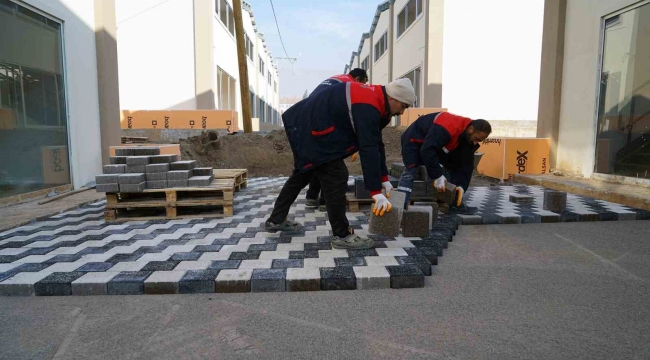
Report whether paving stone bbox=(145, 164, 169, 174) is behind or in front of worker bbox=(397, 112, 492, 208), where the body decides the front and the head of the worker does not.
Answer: behind

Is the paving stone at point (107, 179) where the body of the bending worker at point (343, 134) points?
no

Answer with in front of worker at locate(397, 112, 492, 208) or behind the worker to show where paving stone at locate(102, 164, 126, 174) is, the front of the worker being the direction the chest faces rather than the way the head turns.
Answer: behind

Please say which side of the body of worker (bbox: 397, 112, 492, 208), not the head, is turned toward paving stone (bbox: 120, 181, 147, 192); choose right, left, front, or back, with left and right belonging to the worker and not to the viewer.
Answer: back

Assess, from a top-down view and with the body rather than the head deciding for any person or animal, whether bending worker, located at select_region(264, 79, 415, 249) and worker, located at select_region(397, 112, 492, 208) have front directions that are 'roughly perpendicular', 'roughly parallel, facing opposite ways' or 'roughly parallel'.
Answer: roughly parallel

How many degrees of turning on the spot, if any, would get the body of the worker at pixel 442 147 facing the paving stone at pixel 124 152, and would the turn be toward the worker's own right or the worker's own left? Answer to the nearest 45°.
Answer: approximately 180°

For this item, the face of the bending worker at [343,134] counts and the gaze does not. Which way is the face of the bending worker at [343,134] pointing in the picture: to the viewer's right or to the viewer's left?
to the viewer's right

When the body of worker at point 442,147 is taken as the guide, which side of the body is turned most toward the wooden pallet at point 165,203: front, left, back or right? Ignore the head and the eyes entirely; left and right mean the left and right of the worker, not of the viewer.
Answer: back

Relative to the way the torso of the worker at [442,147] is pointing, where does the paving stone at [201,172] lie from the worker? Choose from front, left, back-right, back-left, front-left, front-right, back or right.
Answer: back

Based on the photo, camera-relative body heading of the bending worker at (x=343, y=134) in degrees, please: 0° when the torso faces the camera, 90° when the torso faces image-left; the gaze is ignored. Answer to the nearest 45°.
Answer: approximately 270°

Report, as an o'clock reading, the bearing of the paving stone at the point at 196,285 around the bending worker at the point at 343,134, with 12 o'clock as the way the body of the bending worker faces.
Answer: The paving stone is roughly at 5 o'clock from the bending worker.

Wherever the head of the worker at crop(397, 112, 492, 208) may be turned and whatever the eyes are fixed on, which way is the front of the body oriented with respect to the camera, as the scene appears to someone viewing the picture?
to the viewer's right

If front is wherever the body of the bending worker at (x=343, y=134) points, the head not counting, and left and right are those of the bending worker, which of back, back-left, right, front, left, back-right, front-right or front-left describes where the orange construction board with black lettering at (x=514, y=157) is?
front-left

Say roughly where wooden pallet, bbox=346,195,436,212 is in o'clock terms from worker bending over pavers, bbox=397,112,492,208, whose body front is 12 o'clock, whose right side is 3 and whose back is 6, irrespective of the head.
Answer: The wooden pallet is roughly at 6 o'clock from the worker bending over pavers.

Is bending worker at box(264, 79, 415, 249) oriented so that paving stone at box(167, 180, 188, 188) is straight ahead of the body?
no

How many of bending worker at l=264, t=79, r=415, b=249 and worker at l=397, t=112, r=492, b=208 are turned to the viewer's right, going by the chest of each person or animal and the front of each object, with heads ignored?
2
